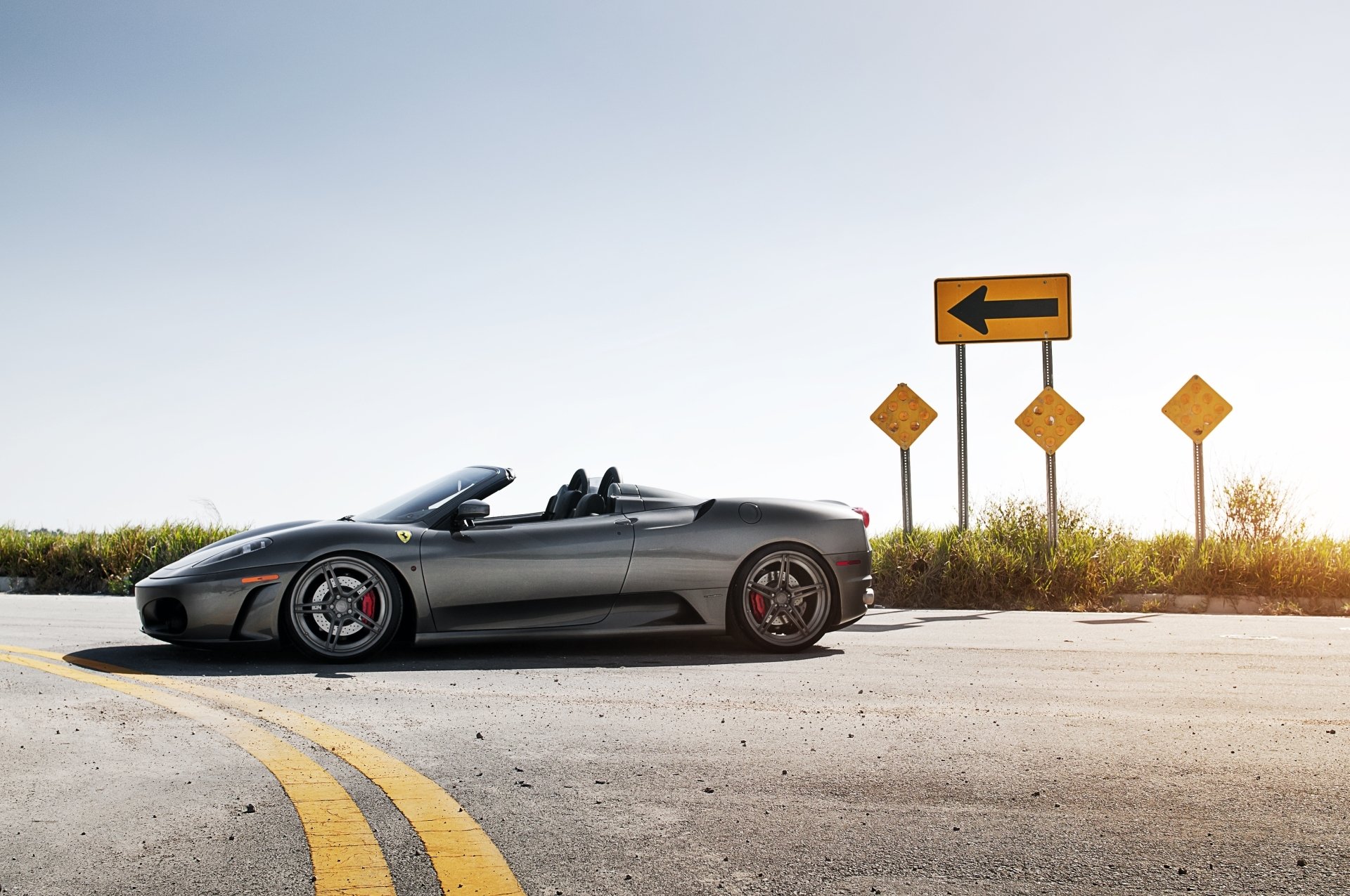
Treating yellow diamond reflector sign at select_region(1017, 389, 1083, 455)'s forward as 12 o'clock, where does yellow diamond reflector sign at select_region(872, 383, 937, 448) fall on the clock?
yellow diamond reflector sign at select_region(872, 383, 937, 448) is roughly at 3 o'clock from yellow diamond reflector sign at select_region(1017, 389, 1083, 455).

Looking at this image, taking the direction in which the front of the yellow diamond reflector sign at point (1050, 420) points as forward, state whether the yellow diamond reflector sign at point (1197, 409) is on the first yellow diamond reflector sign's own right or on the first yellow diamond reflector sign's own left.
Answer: on the first yellow diamond reflector sign's own left

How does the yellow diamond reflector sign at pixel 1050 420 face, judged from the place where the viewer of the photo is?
facing the viewer

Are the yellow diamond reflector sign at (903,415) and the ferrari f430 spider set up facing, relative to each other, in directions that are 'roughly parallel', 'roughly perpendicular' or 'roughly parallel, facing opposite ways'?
roughly perpendicular

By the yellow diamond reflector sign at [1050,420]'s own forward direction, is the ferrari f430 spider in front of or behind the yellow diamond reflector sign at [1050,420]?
in front

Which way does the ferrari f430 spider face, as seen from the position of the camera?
facing to the left of the viewer

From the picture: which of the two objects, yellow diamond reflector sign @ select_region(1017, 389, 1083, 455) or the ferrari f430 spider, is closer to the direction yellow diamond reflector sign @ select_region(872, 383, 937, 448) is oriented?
the ferrari f430 spider

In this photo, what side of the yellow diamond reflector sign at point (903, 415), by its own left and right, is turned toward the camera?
front

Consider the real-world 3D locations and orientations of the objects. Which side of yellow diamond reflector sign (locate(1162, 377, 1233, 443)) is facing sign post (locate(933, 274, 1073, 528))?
right

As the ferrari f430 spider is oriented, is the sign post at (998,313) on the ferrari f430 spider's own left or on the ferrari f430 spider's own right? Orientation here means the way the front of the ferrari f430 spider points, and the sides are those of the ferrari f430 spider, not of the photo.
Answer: on the ferrari f430 spider's own right

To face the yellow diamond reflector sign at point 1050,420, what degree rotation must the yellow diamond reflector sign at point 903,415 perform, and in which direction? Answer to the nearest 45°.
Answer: approximately 90° to its left

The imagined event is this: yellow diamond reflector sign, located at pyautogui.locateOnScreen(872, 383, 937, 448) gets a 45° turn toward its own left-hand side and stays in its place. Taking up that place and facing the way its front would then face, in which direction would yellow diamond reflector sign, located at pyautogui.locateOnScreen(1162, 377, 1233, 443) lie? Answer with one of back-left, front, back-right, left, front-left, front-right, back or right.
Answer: front-left
